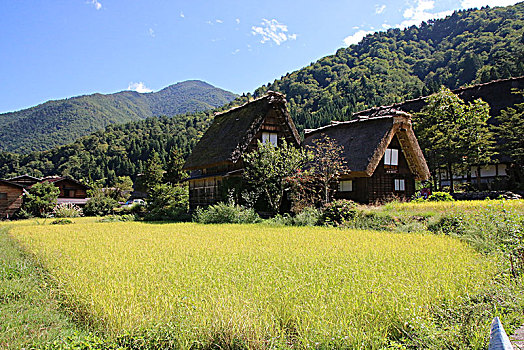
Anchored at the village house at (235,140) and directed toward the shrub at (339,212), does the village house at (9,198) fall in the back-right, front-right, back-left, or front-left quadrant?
back-right

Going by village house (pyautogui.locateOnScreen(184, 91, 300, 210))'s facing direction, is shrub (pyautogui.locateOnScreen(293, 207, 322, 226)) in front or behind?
in front

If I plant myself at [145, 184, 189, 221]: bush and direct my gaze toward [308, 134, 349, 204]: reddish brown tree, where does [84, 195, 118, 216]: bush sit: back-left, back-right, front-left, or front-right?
back-left

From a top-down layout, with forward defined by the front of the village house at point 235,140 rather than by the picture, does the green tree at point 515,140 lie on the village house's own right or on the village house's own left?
on the village house's own left

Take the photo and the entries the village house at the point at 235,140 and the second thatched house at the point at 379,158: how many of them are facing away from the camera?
0

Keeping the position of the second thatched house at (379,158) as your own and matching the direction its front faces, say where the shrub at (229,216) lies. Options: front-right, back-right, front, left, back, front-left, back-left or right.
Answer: right

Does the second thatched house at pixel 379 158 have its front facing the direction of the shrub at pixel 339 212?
no

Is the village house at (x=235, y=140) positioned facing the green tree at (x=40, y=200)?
no

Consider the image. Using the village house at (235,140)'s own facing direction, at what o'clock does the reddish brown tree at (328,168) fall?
The reddish brown tree is roughly at 12 o'clock from the village house.

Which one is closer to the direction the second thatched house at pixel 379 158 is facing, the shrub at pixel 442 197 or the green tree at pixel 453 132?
the shrub

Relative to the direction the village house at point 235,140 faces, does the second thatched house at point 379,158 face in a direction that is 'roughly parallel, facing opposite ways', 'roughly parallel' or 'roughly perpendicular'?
roughly parallel

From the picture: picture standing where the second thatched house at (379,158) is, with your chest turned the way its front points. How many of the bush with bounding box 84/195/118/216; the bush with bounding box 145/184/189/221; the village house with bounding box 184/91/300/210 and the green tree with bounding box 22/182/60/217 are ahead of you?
0

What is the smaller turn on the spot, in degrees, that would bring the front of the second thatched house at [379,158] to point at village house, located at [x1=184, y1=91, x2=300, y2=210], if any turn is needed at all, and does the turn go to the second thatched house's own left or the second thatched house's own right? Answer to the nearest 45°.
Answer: approximately 135° to the second thatched house's own right

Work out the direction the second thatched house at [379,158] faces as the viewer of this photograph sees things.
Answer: facing the viewer and to the right of the viewer

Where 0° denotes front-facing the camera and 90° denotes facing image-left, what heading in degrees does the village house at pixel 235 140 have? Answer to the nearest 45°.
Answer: approximately 315°
